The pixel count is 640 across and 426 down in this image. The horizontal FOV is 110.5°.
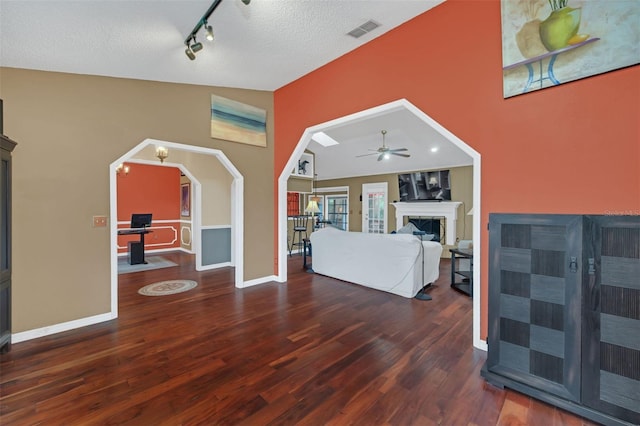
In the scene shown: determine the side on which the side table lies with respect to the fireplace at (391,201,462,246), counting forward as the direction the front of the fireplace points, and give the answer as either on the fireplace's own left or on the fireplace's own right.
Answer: on the fireplace's own left

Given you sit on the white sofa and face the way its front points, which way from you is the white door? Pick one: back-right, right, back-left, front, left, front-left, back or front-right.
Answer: front-left

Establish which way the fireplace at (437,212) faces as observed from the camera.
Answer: facing the viewer and to the left of the viewer

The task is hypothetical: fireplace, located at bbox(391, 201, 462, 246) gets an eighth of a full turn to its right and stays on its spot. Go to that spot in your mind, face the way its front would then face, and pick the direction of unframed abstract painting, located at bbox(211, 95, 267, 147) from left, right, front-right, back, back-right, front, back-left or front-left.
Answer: front-left

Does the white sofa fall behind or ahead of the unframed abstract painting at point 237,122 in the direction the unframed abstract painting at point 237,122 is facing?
ahead

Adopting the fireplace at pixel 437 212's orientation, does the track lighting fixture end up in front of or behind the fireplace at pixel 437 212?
in front

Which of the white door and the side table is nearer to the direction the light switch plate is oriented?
the side table

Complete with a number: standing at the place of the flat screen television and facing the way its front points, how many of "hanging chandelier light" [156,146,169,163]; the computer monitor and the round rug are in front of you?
3

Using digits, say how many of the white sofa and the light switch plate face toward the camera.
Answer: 1

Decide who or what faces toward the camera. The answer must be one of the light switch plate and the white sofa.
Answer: the light switch plate

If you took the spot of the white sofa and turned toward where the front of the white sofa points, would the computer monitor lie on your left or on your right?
on your left

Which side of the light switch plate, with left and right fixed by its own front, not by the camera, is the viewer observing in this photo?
front

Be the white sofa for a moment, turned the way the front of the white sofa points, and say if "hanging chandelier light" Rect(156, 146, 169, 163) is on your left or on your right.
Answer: on your left

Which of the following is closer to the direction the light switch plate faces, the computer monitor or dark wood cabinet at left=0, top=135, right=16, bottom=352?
the dark wood cabinet

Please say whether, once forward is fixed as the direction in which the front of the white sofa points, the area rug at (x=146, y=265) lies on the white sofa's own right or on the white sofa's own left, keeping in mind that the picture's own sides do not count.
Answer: on the white sofa's own left

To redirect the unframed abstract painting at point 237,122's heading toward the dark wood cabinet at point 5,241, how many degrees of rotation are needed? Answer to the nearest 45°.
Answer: approximately 90° to its right

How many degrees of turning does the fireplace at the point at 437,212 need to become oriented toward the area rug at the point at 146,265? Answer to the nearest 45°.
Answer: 0° — it already faces it

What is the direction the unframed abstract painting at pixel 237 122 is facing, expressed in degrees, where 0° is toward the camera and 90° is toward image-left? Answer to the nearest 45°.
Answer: approximately 315°
